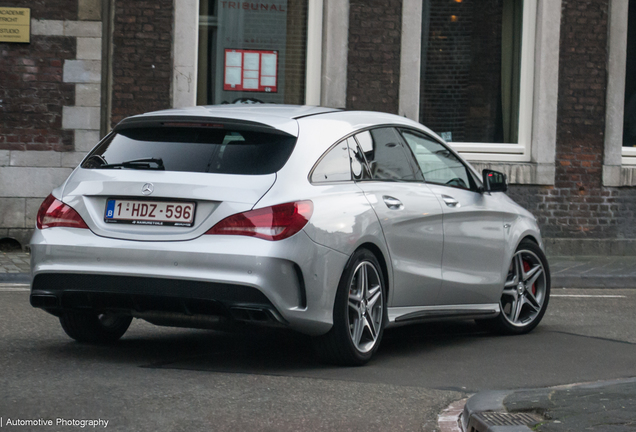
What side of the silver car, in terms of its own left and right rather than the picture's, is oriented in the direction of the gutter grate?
right

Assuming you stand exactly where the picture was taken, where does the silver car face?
facing away from the viewer and to the right of the viewer
